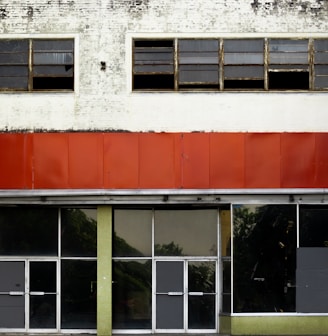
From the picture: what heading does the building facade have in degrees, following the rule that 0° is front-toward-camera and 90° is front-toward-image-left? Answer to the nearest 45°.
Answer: approximately 0°

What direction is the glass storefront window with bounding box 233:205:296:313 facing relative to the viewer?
toward the camera

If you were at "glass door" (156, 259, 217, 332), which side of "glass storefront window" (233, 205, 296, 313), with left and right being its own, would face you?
right
